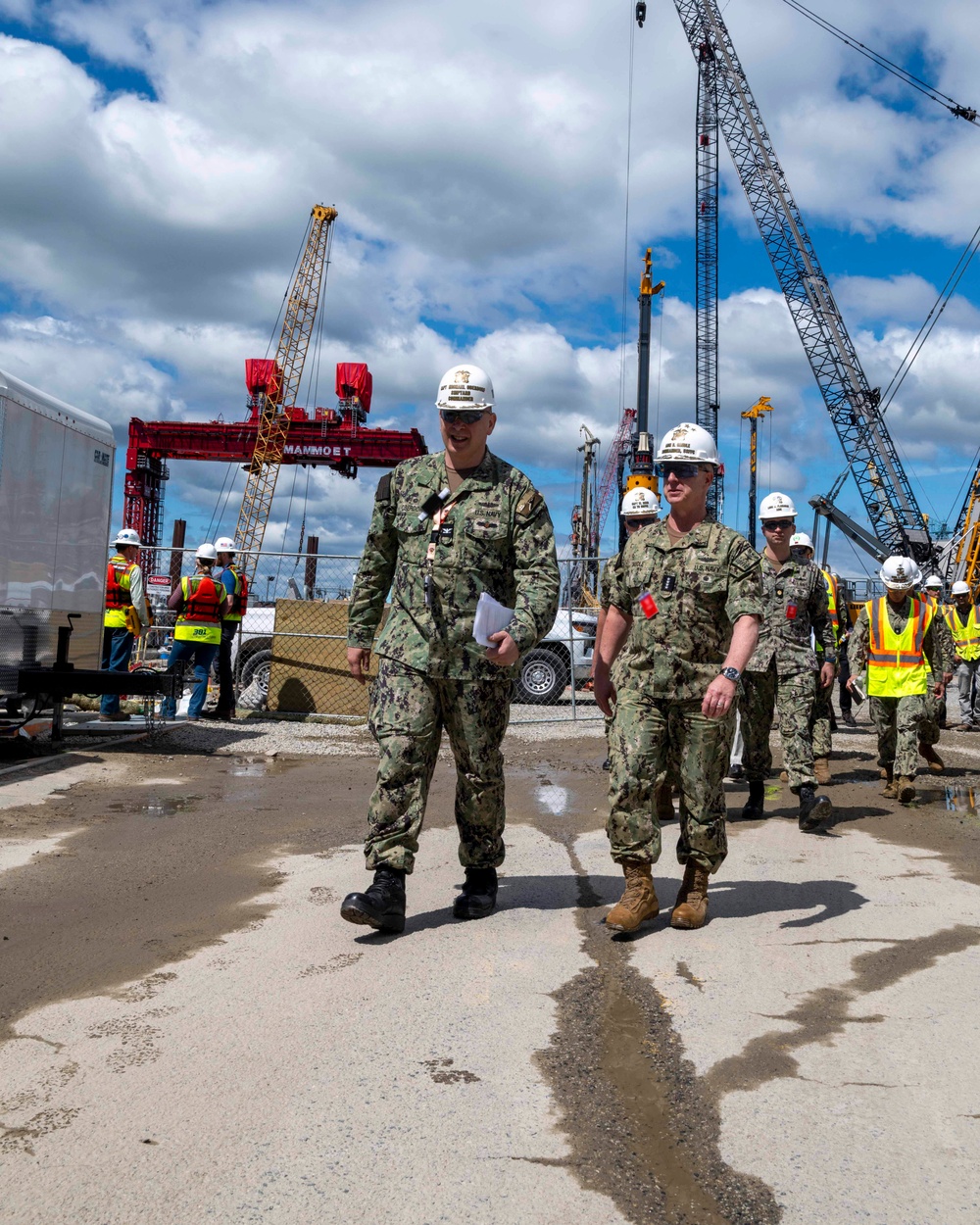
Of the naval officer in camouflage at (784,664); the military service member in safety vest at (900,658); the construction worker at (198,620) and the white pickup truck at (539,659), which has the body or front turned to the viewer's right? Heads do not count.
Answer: the white pickup truck

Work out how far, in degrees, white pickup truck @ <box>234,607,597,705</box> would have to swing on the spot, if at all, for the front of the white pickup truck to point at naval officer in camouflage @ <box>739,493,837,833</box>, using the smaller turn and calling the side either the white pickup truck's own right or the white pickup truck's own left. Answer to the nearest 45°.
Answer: approximately 90° to the white pickup truck's own right

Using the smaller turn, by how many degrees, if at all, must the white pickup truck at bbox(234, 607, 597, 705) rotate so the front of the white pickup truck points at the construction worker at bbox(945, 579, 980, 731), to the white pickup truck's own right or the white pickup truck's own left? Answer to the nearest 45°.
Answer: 0° — it already faces them

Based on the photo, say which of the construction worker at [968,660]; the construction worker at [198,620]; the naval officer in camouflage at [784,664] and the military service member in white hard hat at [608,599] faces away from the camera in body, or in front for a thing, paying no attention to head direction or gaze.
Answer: the construction worker at [198,620]

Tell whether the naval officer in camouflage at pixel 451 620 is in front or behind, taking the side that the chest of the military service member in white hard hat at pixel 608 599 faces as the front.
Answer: in front

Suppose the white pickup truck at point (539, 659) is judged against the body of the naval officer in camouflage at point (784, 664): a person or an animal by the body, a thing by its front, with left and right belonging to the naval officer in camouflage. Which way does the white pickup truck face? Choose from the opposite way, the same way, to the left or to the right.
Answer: to the left

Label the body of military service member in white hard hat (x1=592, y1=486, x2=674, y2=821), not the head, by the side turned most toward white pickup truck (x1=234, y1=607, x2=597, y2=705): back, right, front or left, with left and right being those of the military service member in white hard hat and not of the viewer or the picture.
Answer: back

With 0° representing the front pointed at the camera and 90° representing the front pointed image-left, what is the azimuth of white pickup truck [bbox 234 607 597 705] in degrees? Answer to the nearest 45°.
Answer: approximately 270°

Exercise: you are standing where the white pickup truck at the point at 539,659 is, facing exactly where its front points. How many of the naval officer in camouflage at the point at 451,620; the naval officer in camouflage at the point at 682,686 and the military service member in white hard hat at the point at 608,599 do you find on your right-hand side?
3

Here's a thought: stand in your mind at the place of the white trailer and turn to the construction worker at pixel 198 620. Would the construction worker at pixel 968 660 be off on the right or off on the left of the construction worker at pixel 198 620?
right

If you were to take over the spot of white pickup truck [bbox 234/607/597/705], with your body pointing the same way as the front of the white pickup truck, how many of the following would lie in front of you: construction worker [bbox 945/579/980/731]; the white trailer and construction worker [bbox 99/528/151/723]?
1

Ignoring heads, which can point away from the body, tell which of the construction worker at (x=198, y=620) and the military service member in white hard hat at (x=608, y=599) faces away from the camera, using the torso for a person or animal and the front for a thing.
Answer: the construction worker at (x=198, y=620)
